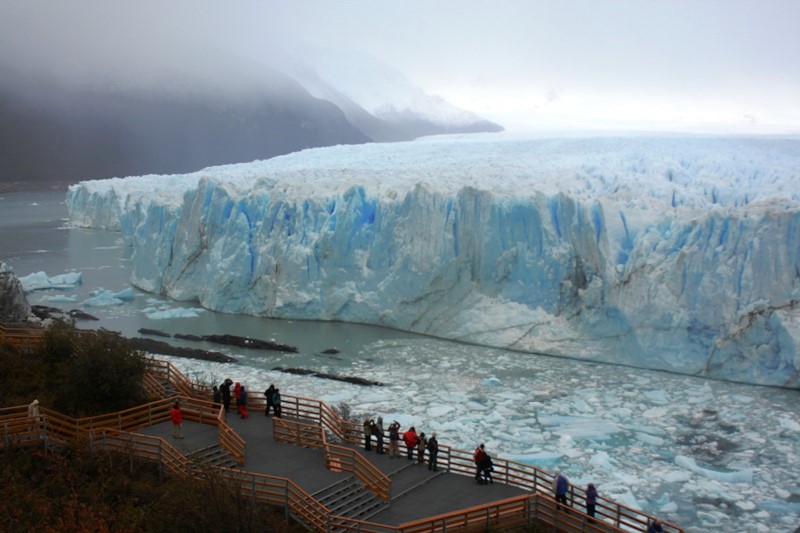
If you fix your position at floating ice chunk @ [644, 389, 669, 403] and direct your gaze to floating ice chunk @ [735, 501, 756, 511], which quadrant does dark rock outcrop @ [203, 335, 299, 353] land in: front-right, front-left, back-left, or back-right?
back-right

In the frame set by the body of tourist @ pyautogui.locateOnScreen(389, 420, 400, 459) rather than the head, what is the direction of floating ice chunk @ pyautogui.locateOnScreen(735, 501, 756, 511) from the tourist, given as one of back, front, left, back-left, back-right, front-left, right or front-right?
right

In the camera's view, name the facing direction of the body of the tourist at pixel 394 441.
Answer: away from the camera

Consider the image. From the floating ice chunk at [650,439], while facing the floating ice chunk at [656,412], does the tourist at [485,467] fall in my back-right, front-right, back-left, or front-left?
back-left

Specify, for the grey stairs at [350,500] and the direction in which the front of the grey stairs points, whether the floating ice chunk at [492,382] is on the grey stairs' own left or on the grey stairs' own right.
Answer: on the grey stairs' own left

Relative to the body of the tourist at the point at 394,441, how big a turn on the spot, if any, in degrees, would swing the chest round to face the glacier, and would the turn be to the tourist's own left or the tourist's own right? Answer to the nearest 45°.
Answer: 0° — they already face it

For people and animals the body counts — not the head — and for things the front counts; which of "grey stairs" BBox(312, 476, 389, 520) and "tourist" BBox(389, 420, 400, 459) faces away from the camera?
the tourist

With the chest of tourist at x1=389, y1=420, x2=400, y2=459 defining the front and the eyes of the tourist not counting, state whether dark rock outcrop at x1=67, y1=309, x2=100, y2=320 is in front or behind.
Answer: in front

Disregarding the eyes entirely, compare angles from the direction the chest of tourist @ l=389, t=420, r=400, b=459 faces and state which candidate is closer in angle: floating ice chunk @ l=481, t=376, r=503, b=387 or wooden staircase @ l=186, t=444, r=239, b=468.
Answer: the floating ice chunk

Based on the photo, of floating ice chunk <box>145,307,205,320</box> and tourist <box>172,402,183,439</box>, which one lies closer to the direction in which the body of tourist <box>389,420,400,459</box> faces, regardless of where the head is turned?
the floating ice chunk
